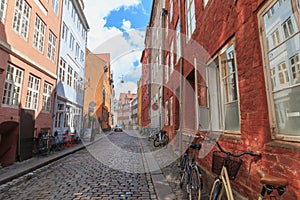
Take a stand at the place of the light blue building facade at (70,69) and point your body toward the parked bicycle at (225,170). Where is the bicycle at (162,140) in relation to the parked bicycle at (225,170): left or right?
left

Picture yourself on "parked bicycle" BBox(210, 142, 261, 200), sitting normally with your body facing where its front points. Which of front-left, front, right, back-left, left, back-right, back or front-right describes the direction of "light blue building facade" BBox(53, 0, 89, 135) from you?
front

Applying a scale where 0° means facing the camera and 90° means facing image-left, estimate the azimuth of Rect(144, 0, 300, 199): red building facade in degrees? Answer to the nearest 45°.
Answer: approximately 45°

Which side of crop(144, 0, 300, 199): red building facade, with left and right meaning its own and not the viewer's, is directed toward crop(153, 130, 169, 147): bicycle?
right

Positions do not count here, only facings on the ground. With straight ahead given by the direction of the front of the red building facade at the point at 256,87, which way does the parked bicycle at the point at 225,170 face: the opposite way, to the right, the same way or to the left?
to the right

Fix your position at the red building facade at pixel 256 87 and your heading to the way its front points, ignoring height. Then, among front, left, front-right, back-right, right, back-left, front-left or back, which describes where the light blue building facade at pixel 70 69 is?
right

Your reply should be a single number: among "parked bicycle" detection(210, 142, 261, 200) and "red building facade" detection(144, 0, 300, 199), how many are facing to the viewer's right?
0

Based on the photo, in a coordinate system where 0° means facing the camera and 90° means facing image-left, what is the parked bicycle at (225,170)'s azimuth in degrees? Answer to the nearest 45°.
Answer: approximately 135°
